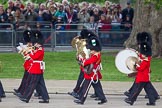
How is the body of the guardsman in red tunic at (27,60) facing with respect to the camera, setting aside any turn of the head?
to the viewer's left

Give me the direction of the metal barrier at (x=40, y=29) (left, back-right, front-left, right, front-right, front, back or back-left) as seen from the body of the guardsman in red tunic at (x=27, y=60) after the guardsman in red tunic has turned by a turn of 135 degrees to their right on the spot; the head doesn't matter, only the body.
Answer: front-left

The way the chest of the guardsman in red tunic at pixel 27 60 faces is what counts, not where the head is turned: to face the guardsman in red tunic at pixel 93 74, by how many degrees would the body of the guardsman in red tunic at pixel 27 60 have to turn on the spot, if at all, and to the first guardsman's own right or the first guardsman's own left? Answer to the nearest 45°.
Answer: approximately 135° to the first guardsman's own left

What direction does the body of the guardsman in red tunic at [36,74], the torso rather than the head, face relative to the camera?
to the viewer's left

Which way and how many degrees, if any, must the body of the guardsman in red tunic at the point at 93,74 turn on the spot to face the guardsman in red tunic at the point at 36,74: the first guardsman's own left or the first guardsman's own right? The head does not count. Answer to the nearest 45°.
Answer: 0° — they already face them

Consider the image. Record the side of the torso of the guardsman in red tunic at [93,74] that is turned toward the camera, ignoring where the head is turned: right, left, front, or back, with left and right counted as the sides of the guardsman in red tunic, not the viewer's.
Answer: left

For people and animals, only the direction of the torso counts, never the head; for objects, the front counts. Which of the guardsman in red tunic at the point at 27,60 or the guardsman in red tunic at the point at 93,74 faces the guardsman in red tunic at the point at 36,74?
the guardsman in red tunic at the point at 93,74

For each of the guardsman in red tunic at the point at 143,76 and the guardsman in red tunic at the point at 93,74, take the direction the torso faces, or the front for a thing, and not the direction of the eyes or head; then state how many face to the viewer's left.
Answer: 2

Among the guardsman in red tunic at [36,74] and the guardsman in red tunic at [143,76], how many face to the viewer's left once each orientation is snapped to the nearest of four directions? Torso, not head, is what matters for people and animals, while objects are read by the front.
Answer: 2

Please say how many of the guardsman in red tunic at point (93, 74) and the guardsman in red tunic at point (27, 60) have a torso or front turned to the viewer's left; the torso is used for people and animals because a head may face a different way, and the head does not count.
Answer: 2

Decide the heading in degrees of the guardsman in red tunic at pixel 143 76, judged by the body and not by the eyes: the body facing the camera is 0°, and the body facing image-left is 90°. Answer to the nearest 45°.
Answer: approximately 90°
